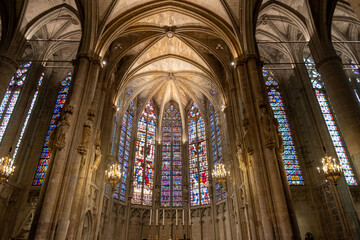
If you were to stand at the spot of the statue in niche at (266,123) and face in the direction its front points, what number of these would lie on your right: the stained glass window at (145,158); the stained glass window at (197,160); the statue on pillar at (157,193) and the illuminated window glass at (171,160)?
4

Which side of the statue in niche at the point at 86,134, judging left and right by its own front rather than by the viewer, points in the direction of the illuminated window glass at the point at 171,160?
left

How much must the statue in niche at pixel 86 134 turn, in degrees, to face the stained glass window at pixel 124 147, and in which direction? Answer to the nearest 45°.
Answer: approximately 135° to its left

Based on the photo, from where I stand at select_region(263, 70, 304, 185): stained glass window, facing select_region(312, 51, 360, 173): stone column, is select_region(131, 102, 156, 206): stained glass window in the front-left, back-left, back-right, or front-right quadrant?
back-right

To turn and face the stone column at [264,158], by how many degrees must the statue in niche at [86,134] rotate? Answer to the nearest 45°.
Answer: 0° — it already faces it

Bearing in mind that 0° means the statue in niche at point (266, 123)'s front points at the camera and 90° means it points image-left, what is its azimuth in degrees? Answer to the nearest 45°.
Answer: approximately 45°

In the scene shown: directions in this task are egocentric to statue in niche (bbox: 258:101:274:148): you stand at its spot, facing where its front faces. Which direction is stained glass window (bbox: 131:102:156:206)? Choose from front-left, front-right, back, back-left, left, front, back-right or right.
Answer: right

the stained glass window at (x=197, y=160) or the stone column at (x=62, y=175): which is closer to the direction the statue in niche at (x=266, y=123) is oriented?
the stone column

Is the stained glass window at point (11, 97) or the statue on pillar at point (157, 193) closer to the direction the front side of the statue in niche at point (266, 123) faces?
the stained glass window

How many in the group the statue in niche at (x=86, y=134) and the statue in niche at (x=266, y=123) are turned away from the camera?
0

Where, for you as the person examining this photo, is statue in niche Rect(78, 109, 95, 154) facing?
facing the viewer and to the right of the viewer

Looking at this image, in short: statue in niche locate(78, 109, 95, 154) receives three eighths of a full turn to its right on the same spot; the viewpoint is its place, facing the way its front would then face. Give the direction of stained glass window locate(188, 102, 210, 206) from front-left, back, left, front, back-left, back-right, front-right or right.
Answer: back-right

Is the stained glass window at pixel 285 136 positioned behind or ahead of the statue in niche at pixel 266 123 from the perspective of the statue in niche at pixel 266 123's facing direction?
behind

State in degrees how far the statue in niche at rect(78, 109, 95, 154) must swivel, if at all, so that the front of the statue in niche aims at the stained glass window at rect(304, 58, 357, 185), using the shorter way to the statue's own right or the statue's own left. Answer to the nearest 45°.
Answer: approximately 45° to the statue's own left

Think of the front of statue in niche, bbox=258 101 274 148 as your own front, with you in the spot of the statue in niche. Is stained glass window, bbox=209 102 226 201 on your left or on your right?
on your right
